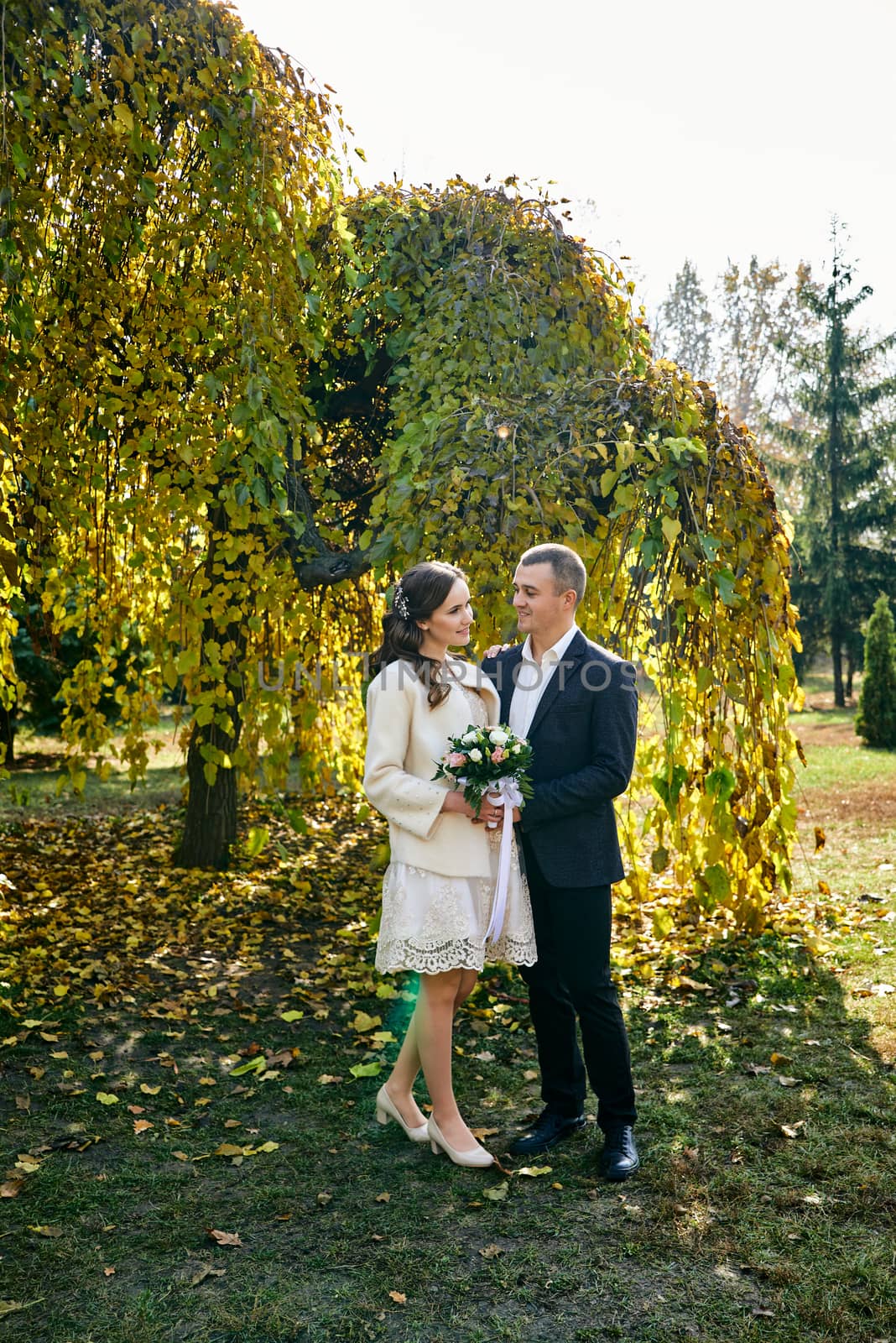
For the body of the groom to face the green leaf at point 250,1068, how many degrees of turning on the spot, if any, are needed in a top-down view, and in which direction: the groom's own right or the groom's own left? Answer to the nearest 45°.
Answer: approximately 90° to the groom's own right

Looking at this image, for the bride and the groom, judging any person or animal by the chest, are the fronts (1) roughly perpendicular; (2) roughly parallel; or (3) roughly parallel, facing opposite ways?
roughly perpendicular

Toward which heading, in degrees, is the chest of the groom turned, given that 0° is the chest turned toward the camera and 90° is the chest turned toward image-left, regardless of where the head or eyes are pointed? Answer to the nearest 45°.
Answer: approximately 45°

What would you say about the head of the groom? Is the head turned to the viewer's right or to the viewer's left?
to the viewer's left

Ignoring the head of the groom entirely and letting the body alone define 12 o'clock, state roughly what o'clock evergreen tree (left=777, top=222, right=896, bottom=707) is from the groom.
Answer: The evergreen tree is roughly at 5 o'clock from the groom.

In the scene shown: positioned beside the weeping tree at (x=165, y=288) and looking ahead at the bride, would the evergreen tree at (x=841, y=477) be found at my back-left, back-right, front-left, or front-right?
back-left
